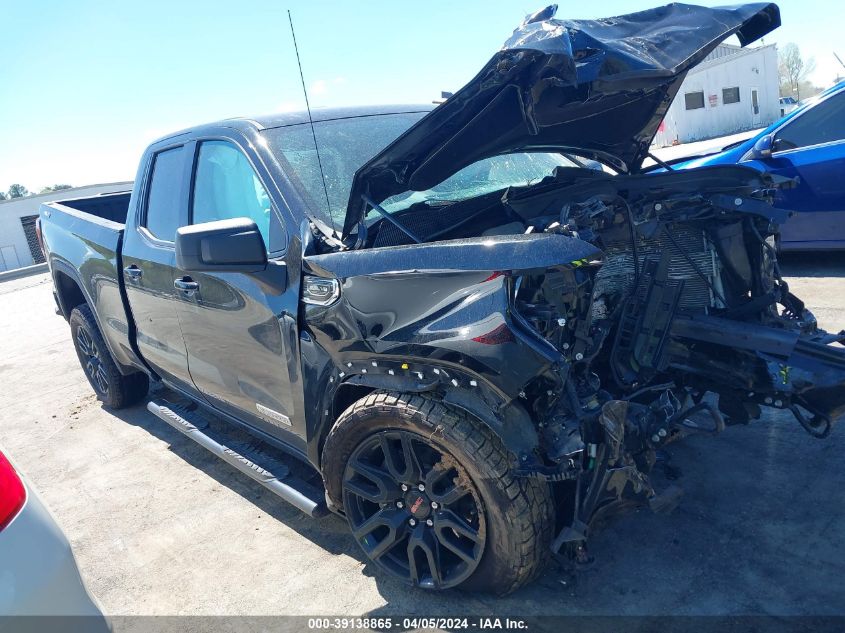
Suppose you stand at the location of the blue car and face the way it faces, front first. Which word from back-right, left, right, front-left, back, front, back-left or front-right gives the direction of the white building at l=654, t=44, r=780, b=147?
right

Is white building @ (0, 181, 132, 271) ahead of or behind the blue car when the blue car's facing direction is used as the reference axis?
ahead

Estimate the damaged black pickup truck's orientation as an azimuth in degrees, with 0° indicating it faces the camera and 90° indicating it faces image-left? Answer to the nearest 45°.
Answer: approximately 315°

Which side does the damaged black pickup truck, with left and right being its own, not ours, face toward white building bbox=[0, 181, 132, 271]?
back

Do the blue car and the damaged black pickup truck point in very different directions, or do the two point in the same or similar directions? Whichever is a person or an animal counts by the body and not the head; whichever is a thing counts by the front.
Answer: very different directions

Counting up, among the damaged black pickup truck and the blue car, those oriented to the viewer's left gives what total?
1

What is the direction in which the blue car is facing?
to the viewer's left

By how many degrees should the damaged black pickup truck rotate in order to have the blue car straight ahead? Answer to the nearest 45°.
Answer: approximately 90° to its left

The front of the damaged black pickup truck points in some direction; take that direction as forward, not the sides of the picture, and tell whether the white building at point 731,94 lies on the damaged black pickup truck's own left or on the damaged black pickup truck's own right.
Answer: on the damaged black pickup truck's own left
